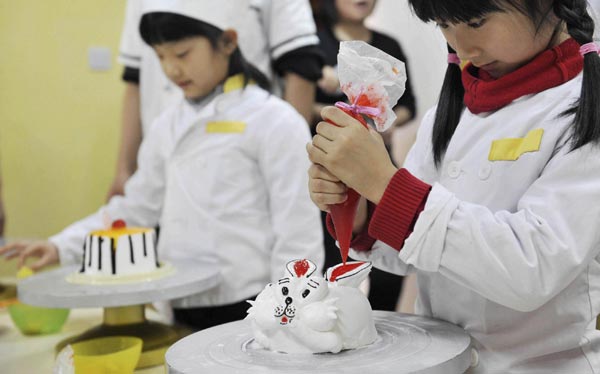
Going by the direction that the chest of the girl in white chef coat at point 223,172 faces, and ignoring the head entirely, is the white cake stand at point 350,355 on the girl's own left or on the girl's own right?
on the girl's own left

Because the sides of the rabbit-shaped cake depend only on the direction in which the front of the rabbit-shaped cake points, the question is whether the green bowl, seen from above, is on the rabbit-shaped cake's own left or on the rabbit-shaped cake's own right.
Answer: on the rabbit-shaped cake's own right

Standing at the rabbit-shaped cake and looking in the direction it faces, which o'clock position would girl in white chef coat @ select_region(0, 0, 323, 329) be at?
The girl in white chef coat is roughly at 4 o'clock from the rabbit-shaped cake.

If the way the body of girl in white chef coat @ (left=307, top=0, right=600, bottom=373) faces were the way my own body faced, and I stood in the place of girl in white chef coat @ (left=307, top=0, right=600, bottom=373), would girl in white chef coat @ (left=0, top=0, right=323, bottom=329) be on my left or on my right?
on my right

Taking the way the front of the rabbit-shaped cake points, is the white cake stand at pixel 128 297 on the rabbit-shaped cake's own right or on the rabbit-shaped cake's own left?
on the rabbit-shaped cake's own right

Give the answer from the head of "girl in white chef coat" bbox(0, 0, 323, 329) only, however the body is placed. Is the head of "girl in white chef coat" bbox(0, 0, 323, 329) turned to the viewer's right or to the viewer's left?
to the viewer's left

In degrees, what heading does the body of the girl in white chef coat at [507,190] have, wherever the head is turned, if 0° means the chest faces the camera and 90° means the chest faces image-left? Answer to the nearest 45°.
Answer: approximately 45°

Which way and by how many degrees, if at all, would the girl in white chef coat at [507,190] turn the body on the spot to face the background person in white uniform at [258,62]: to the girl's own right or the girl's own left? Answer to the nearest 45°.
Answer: approximately 90° to the girl's own right

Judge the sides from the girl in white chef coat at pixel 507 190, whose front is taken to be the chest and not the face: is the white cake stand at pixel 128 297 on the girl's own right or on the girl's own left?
on the girl's own right

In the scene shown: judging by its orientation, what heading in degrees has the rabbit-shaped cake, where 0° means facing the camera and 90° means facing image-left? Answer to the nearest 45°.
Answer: approximately 45°

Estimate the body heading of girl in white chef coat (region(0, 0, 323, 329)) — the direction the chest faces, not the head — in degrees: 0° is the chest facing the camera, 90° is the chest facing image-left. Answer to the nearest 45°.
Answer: approximately 45°
